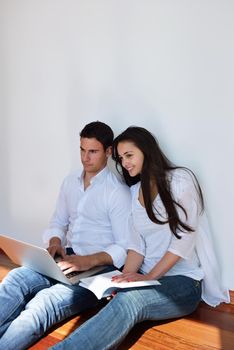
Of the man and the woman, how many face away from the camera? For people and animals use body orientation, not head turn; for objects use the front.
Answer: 0

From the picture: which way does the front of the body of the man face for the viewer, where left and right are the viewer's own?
facing the viewer and to the left of the viewer

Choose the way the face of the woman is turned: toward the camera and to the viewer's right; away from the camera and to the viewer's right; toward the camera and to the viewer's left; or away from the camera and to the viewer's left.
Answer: toward the camera and to the viewer's left

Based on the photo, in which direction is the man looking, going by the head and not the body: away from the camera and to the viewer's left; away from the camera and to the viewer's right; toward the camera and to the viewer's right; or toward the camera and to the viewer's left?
toward the camera and to the viewer's left

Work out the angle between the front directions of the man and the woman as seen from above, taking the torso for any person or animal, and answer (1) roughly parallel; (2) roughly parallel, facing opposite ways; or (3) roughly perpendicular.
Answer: roughly parallel
